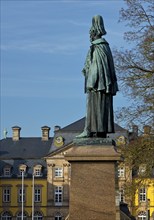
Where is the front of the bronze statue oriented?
to the viewer's left
